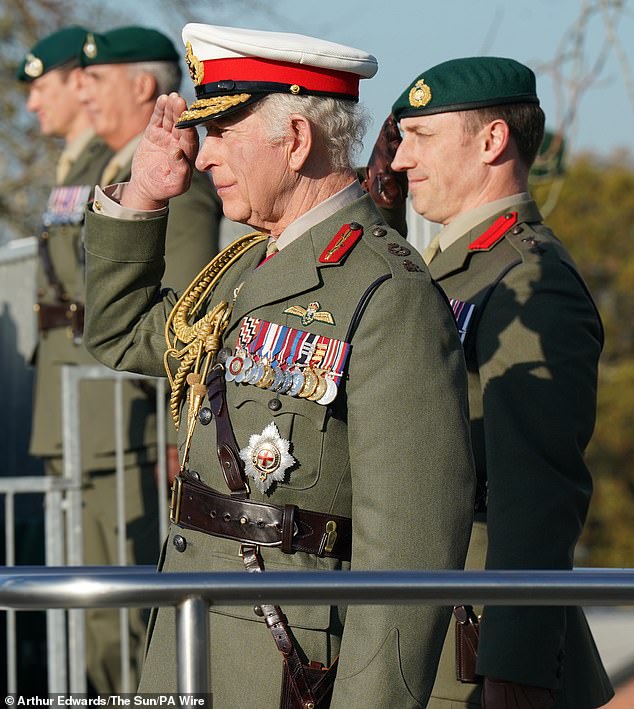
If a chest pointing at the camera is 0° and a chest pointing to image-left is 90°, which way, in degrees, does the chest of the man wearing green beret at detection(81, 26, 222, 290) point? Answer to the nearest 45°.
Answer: approximately 45°

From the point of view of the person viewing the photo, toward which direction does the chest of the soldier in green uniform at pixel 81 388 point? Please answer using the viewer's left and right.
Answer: facing the viewer and to the left of the viewer

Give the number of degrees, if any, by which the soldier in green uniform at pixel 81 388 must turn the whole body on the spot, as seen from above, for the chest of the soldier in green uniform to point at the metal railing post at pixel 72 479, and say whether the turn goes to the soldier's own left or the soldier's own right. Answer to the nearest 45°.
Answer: approximately 45° to the soldier's own left

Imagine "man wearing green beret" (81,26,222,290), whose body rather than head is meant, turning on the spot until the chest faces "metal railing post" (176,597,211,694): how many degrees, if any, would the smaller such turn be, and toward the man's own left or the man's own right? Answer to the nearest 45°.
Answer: approximately 45° to the man's own left

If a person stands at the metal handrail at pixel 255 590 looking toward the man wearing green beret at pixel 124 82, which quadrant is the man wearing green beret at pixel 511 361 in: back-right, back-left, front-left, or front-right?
front-right

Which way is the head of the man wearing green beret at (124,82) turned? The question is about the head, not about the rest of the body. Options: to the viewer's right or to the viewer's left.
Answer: to the viewer's left

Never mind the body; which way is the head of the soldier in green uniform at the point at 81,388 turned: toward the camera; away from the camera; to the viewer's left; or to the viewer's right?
to the viewer's left

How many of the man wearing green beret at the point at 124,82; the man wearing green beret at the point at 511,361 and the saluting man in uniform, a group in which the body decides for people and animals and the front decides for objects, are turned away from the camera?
0

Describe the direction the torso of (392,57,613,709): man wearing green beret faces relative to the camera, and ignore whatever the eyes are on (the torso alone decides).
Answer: to the viewer's left

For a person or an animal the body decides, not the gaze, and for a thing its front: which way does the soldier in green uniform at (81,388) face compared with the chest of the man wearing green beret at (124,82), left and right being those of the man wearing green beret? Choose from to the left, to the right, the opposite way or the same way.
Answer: the same way

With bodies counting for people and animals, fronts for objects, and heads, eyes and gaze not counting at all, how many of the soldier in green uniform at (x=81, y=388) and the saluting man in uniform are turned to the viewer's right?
0

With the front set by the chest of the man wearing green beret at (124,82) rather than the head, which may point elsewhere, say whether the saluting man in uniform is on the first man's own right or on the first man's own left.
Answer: on the first man's own left

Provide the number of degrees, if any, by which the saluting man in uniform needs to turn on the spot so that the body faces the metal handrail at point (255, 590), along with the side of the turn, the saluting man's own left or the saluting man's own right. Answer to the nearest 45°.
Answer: approximately 45° to the saluting man's own left

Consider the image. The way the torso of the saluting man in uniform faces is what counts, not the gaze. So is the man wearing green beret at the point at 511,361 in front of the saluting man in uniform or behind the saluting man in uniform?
behind
